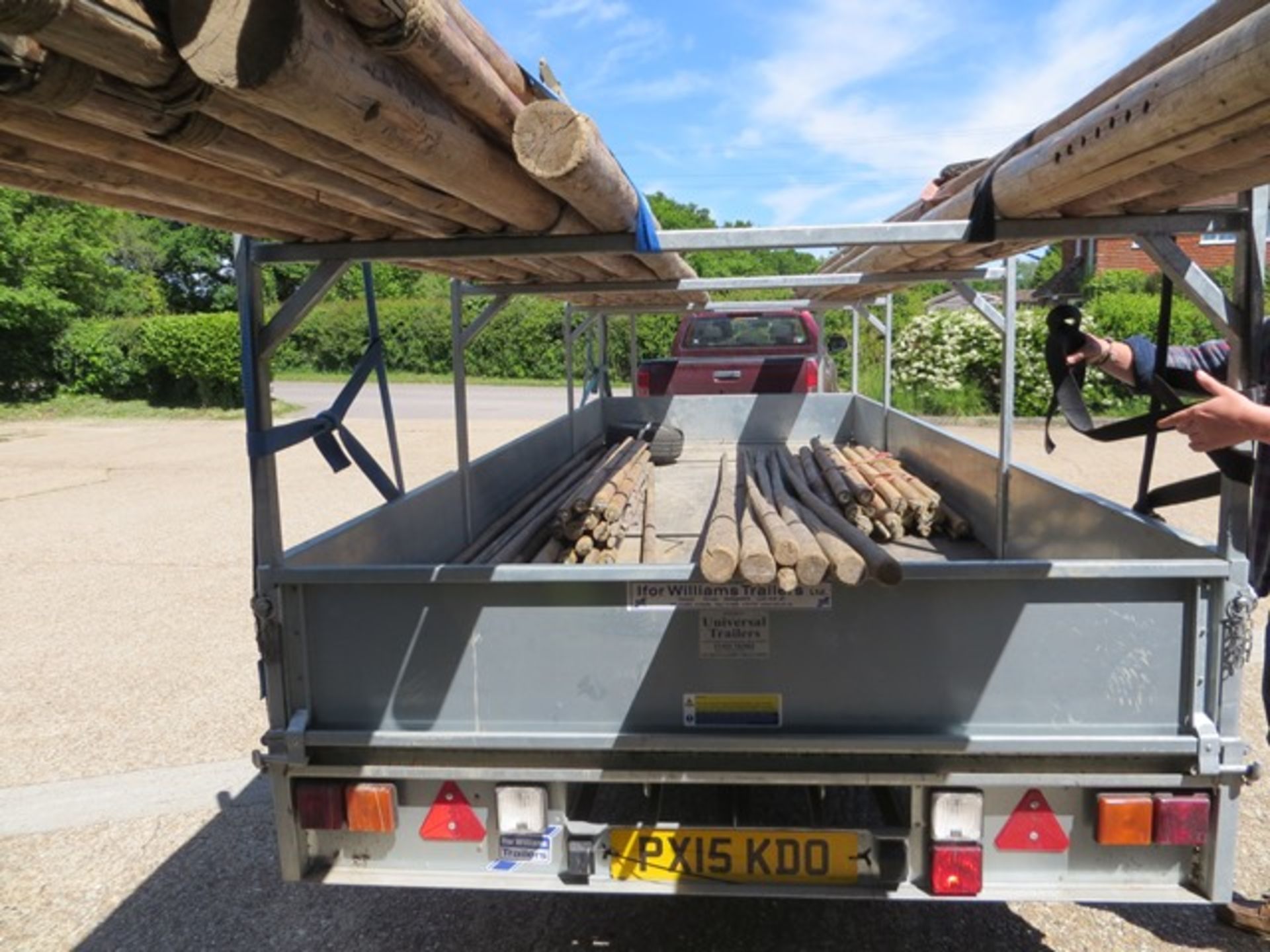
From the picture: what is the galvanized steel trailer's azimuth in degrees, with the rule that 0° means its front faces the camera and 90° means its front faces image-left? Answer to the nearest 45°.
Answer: approximately 180°

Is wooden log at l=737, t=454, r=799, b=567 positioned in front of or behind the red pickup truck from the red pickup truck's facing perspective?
behind

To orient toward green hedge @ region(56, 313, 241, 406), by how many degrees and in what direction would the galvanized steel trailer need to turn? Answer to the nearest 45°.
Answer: approximately 45° to its left

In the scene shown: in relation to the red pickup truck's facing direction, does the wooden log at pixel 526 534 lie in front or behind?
behind

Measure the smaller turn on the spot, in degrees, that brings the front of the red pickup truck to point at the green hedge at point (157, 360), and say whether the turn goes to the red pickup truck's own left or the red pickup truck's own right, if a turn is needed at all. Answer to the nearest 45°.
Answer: approximately 45° to the red pickup truck's own left

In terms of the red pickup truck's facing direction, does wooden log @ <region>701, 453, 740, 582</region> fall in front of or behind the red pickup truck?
behind

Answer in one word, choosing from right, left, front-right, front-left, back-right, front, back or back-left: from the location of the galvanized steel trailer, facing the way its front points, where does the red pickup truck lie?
front

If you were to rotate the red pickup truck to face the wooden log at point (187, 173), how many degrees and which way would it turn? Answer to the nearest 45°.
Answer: approximately 180°

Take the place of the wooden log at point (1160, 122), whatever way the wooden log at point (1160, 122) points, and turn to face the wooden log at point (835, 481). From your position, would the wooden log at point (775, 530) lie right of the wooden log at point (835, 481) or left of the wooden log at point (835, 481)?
left

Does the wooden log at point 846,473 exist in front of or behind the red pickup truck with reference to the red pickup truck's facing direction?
behind

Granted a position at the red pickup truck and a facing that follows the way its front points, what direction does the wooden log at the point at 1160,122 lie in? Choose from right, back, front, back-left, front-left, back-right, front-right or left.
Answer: back

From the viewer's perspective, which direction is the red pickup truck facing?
away from the camera

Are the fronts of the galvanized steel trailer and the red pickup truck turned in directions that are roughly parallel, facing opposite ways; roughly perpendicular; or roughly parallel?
roughly parallel

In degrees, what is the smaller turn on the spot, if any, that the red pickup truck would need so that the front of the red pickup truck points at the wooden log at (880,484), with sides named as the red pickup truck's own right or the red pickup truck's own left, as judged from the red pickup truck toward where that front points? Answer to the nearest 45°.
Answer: approximately 180°

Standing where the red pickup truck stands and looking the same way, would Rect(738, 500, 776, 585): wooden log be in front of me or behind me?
behind
